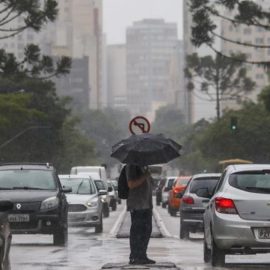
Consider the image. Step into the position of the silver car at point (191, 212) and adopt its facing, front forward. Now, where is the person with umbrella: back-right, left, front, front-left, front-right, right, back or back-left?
back

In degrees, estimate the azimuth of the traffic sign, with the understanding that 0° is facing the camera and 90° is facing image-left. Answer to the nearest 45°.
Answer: approximately 0°

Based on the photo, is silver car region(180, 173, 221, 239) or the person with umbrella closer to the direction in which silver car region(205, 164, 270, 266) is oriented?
the silver car

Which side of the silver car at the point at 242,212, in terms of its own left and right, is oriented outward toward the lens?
back

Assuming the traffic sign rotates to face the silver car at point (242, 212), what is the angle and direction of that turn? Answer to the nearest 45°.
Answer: approximately 45° to its left

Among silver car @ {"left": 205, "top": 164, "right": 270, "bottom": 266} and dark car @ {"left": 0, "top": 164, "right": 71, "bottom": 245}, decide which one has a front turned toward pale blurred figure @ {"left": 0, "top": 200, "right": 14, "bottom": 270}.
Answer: dark car @ {"left": 0, "top": 164, "right": 71, "bottom": 245}

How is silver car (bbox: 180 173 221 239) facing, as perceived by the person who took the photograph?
facing away from the viewer

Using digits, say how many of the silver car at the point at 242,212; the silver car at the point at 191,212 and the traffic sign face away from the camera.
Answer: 2

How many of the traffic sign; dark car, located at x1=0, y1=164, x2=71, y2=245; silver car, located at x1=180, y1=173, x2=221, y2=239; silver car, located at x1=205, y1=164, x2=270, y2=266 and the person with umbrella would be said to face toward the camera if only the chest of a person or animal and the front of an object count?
2
